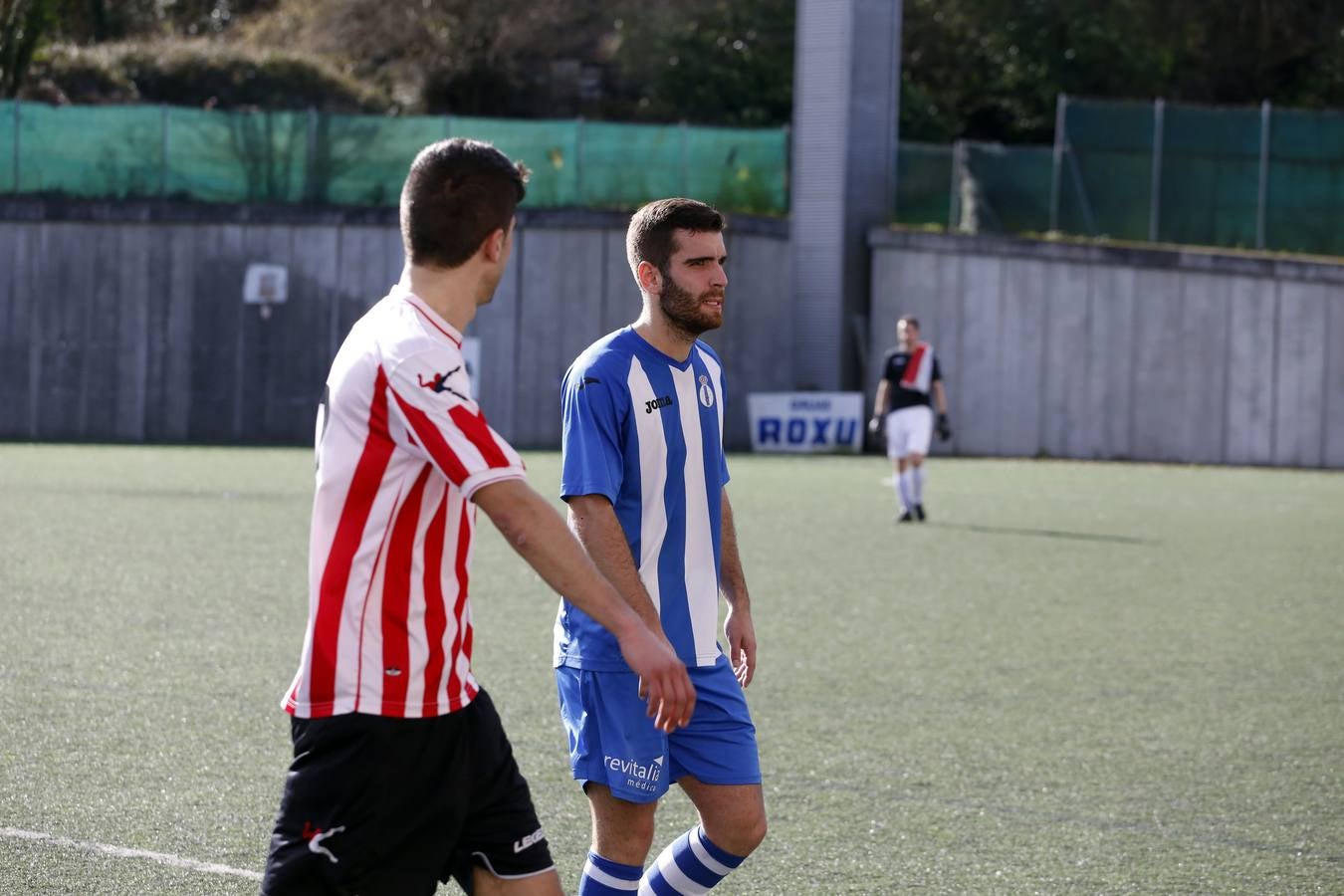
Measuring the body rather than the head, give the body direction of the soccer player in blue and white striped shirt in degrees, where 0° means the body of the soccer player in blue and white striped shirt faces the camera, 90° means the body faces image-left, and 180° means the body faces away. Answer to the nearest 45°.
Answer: approximately 315°

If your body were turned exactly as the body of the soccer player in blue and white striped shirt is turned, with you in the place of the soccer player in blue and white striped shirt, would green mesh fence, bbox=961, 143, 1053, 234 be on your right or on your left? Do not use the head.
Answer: on your left

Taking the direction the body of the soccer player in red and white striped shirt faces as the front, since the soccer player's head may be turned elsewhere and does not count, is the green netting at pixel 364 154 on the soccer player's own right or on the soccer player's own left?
on the soccer player's own left
